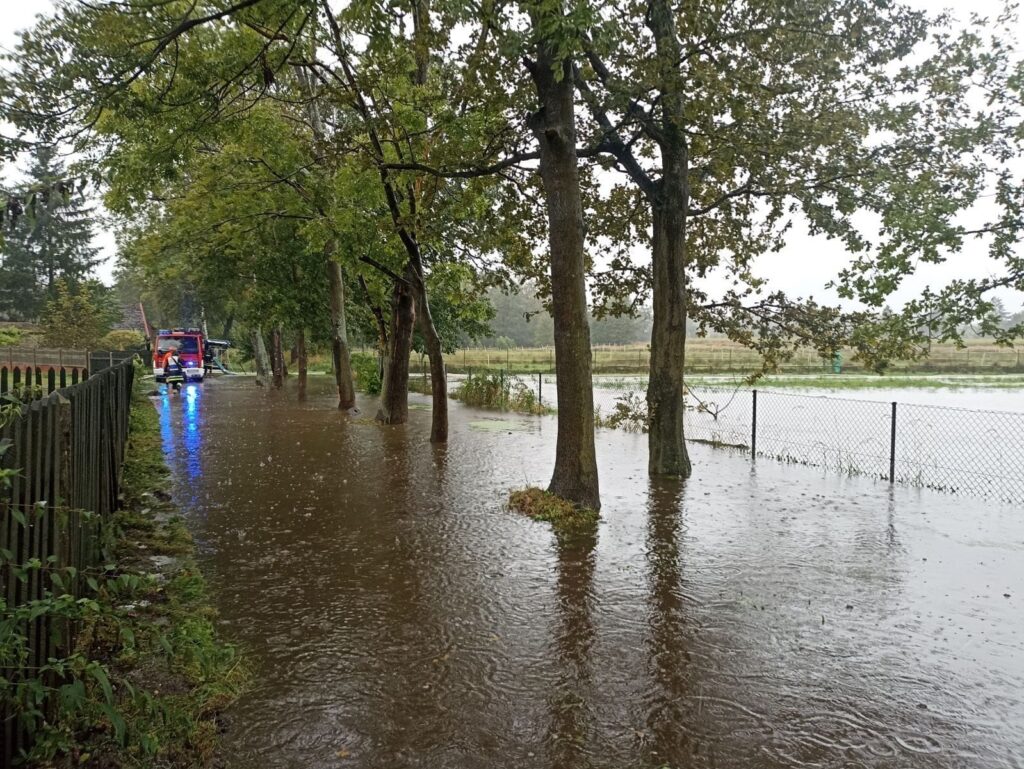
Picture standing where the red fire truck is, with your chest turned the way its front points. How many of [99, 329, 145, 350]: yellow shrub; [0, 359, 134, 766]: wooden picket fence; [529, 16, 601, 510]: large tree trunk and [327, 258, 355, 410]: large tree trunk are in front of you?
3

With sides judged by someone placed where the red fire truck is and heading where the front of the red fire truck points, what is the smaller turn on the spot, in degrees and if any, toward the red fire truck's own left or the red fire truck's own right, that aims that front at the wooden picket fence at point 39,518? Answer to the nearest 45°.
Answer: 0° — it already faces it

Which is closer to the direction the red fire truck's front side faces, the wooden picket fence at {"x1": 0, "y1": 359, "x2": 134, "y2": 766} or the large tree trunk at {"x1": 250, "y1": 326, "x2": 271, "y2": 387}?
the wooden picket fence

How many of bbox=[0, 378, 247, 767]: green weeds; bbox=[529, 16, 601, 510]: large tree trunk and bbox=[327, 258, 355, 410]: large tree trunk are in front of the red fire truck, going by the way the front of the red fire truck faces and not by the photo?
3

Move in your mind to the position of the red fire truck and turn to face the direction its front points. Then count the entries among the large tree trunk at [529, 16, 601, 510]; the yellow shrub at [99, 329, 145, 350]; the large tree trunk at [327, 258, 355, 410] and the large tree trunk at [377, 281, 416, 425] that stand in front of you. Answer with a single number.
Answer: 3

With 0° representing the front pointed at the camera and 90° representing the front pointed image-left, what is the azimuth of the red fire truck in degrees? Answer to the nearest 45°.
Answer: approximately 0°

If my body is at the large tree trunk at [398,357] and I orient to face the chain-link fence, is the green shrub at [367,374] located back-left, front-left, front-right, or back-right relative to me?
back-left

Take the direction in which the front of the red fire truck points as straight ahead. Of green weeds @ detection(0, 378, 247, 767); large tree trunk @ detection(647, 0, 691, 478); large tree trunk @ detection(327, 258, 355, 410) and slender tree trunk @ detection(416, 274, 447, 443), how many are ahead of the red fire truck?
4

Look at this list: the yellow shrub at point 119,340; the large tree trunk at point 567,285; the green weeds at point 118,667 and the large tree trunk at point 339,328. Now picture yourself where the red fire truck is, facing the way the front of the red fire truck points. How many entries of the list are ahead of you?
3

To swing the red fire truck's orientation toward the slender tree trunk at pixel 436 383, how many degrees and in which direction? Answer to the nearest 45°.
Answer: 0° — it already faces it

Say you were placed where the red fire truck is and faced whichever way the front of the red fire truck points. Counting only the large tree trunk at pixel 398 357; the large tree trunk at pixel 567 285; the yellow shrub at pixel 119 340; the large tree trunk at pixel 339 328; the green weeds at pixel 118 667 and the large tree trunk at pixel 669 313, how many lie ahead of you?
5
